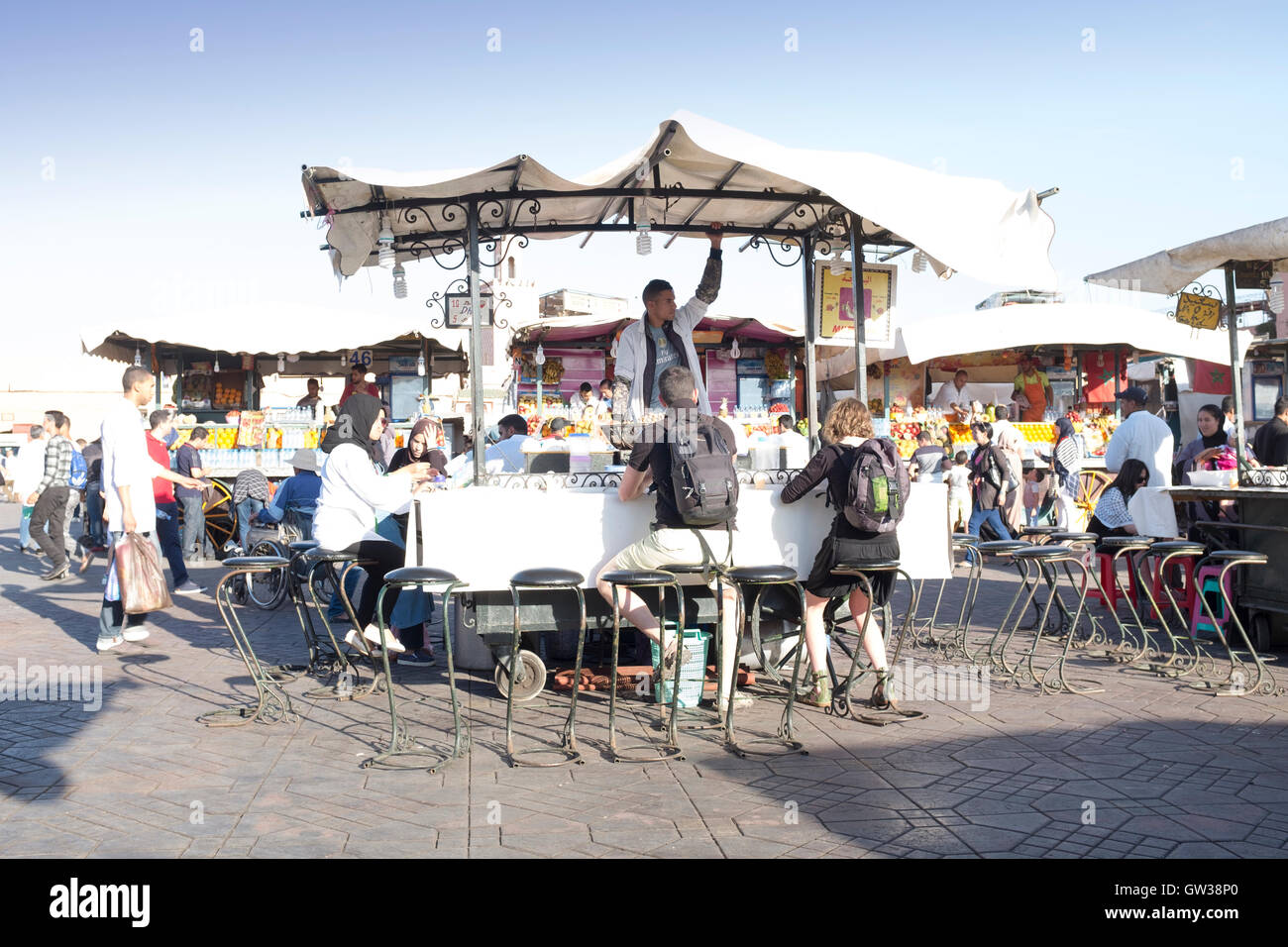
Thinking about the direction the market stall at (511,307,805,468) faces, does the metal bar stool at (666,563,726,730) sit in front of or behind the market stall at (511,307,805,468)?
in front

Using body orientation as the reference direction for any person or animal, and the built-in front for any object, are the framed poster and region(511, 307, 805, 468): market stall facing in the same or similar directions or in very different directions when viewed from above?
same or similar directions

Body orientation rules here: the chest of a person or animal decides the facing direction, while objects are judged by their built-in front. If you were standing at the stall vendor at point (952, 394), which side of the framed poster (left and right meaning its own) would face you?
back

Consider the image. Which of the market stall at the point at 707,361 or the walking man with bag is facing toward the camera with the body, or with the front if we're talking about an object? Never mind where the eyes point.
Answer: the market stall

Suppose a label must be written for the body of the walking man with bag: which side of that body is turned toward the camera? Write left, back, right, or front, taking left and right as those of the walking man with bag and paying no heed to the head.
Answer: right

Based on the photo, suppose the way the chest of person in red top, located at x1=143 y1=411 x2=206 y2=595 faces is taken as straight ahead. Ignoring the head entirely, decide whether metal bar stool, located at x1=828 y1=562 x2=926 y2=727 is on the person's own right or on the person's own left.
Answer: on the person's own right

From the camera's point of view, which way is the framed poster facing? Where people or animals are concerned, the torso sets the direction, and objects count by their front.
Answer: toward the camera

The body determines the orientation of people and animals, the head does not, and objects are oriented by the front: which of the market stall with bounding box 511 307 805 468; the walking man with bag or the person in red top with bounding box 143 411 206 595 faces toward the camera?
the market stall

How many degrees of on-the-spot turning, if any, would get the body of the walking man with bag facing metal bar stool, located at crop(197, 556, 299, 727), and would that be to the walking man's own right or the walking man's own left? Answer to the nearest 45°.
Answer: approximately 90° to the walking man's own right

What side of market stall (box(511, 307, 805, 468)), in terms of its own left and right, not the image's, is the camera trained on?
front

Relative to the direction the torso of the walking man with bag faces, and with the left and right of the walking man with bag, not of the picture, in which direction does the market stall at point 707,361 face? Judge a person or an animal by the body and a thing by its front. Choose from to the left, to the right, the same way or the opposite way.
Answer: to the right
